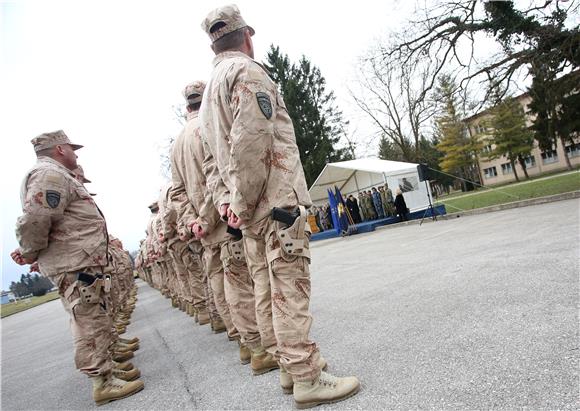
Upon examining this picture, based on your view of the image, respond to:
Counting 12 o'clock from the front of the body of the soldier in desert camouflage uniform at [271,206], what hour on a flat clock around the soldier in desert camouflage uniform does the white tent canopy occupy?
The white tent canopy is roughly at 11 o'clock from the soldier in desert camouflage uniform.

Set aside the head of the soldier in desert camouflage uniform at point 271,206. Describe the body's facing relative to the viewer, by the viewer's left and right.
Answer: facing away from the viewer and to the right of the viewer

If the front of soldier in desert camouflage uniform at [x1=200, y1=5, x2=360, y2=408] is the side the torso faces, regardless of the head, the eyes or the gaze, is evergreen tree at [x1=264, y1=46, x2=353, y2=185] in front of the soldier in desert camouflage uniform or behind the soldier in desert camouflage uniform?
in front

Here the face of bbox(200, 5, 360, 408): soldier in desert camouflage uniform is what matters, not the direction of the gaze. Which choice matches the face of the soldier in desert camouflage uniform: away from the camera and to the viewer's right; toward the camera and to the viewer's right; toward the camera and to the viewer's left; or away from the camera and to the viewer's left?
away from the camera and to the viewer's right

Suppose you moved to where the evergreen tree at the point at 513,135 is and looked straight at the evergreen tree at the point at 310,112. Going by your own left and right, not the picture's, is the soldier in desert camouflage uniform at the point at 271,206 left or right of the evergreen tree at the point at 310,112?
left

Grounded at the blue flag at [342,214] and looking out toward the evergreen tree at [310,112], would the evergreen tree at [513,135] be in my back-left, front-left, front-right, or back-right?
front-right

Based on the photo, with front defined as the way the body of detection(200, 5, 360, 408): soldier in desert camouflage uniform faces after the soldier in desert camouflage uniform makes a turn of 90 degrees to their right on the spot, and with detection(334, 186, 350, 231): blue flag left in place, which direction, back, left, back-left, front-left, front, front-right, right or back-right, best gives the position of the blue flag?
back-left

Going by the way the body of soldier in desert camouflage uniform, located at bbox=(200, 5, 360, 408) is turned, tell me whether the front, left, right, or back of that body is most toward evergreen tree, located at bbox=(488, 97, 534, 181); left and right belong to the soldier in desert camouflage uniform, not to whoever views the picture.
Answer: front
